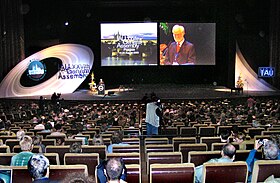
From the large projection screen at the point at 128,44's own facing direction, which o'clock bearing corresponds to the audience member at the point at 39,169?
The audience member is roughly at 12 o'clock from the large projection screen.

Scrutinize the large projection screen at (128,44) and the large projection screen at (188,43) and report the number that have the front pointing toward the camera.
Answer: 2

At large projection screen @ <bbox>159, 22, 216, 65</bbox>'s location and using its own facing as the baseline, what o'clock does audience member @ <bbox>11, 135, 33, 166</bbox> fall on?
The audience member is roughly at 12 o'clock from the large projection screen.

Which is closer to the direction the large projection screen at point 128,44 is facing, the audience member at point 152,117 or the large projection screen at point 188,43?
the audience member

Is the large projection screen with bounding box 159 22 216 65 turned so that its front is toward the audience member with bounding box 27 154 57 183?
yes

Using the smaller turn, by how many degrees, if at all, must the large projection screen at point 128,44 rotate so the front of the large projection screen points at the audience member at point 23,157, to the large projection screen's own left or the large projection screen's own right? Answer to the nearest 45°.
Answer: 0° — it already faces them
